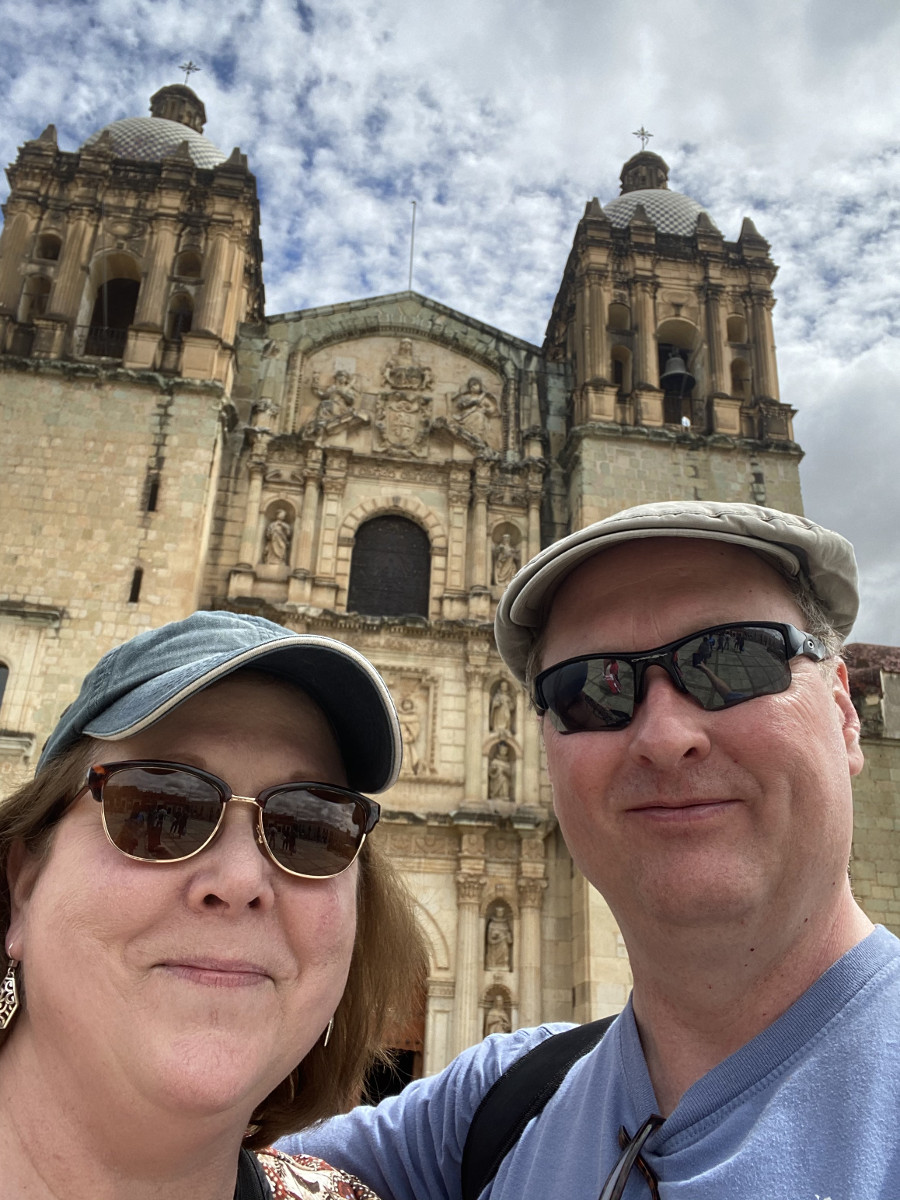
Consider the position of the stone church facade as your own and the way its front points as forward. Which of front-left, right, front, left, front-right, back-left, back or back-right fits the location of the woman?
front

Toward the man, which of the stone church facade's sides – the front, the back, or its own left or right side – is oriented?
front

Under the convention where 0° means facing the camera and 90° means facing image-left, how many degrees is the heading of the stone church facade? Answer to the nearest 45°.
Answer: approximately 0°
